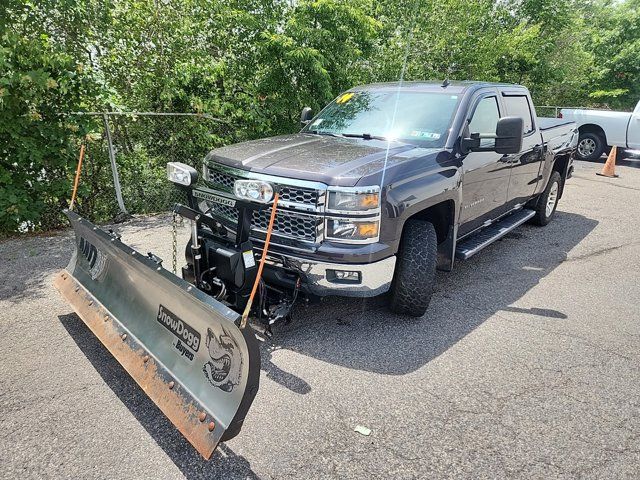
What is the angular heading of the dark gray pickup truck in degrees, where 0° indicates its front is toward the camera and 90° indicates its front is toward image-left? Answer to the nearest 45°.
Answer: approximately 45°

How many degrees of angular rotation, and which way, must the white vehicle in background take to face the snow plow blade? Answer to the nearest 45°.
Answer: approximately 90° to its right

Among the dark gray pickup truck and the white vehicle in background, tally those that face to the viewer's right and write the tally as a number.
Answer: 1

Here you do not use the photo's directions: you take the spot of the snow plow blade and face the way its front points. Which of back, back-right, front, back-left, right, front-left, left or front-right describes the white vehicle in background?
back

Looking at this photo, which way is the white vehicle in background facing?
to the viewer's right

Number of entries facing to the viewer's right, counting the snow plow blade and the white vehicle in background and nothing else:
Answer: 1

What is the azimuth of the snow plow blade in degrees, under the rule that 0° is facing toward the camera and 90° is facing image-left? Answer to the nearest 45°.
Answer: approximately 45°

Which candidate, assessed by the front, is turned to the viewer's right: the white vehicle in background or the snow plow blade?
the white vehicle in background
